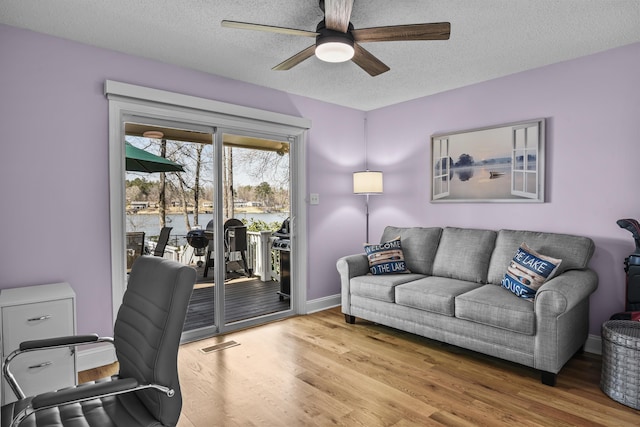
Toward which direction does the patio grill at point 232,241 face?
away from the camera

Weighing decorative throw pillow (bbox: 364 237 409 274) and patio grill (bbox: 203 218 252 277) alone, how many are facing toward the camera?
1

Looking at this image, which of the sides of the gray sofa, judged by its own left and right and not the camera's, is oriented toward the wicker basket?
left
